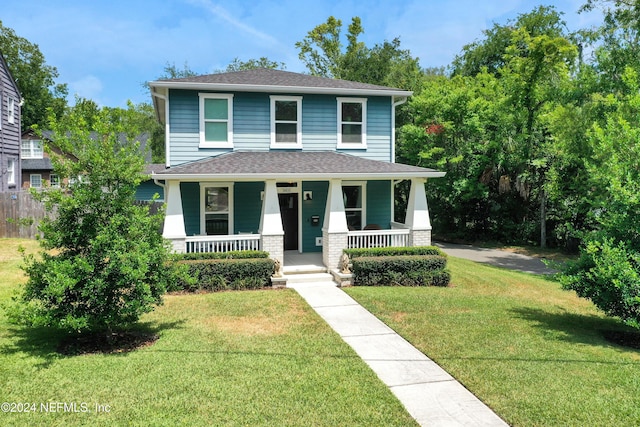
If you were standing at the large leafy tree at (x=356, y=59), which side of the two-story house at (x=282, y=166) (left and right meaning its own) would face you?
back

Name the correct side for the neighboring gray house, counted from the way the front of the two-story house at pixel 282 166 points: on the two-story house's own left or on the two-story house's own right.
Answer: on the two-story house's own right

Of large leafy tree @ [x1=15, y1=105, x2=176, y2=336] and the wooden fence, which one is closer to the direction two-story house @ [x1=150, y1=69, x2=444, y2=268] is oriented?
the large leafy tree

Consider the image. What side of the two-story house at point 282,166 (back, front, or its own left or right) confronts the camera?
front

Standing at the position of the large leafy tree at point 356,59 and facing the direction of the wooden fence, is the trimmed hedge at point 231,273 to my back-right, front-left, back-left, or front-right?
front-left

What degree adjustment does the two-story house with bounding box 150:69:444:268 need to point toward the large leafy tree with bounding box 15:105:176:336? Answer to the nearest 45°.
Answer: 0° — it already faces it

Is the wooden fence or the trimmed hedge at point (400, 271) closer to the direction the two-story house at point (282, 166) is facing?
the trimmed hedge

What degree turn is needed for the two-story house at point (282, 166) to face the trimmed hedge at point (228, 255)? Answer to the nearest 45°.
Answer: approximately 45° to its right

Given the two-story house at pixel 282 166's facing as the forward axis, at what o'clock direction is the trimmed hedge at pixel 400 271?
The trimmed hedge is roughly at 10 o'clock from the two-story house.

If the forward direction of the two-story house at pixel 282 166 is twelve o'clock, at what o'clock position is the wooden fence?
The wooden fence is roughly at 4 o'clock from the two-story house.

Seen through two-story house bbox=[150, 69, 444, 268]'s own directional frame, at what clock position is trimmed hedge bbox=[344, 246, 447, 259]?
The trimmed hedge is roughly at 10 o'clock from the two-story house.
